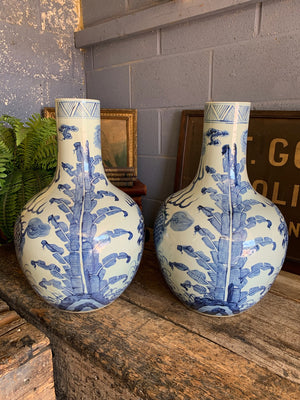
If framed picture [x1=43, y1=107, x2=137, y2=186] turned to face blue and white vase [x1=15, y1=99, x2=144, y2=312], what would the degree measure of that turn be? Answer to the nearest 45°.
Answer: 0° — it already faces it

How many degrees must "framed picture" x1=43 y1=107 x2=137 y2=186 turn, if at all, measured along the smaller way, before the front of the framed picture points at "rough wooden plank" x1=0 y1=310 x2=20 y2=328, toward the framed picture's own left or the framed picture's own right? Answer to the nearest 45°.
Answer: approximately 45° to the framed picture's own right

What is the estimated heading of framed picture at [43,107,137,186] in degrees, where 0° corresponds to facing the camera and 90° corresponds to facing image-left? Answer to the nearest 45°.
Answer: approximately 0°

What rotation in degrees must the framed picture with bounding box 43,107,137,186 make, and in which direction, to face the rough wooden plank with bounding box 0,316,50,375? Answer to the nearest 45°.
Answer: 0° — it already faces it

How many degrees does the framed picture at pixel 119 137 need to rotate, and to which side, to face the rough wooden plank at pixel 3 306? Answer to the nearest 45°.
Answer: approximately 45° to its right

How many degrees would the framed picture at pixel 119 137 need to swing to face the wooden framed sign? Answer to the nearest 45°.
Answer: approximately 45° to its left
